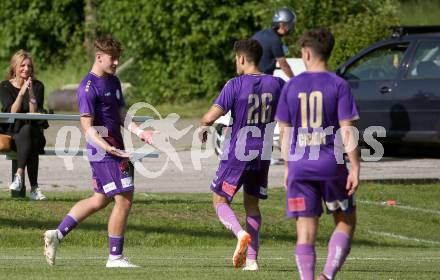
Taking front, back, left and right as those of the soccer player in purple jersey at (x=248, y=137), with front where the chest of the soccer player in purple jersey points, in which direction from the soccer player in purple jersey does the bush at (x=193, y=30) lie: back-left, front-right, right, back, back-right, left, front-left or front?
front-right

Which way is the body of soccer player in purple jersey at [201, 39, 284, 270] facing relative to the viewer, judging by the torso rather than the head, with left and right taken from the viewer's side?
facing away from the viewer and to the left of the viewer

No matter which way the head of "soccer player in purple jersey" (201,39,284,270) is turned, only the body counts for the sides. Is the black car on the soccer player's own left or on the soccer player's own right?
on the soccer player's own right

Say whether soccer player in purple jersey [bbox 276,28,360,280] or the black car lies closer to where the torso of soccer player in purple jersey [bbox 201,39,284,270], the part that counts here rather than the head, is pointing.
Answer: the black car

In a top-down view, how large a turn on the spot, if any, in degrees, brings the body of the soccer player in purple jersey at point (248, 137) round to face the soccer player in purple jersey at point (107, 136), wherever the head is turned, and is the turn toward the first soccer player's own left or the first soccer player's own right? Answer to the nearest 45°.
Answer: approximately 45° to the first soccer player's own left

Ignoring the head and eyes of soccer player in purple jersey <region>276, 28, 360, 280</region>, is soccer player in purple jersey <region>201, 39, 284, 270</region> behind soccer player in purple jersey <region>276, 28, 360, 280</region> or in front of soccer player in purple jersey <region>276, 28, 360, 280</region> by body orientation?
in front

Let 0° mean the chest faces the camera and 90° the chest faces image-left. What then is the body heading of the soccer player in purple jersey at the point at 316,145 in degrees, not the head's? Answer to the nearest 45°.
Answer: approximately 180°

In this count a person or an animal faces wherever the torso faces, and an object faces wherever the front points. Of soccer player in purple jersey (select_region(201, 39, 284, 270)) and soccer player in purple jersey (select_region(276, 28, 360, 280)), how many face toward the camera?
0

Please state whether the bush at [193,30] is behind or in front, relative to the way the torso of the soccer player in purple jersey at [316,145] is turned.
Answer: in front
